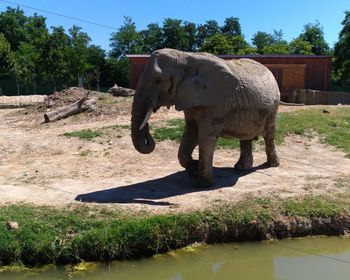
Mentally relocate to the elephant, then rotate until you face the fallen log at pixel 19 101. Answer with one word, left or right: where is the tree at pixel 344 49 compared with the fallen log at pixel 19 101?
right

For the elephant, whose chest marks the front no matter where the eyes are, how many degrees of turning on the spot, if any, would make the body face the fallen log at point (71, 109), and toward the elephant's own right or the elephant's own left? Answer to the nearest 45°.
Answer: approximately 90° to the elephant's own right

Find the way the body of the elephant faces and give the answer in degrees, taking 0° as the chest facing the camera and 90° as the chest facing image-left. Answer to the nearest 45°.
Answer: approximately 45°

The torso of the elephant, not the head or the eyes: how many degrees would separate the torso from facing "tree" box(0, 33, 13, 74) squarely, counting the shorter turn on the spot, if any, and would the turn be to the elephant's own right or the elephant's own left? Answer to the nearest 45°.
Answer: approximately 90° to the elephant's own right

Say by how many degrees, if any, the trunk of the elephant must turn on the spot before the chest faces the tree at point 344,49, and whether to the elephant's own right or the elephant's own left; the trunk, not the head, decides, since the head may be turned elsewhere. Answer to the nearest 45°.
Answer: approximately 135° to the elephant's own right
